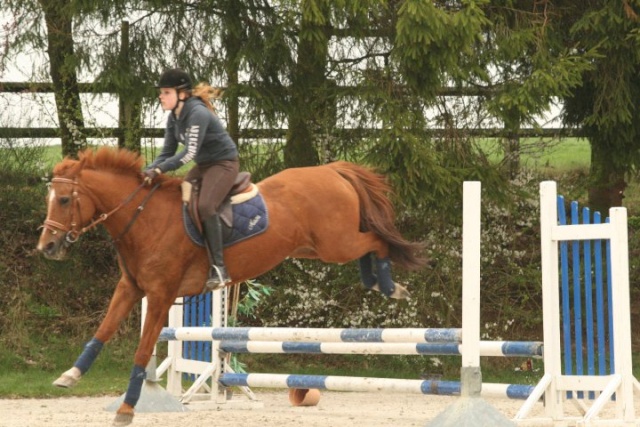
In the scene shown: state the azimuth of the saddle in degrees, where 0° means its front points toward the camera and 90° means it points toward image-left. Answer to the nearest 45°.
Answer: approximately 90°

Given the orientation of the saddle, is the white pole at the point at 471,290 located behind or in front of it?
behind
